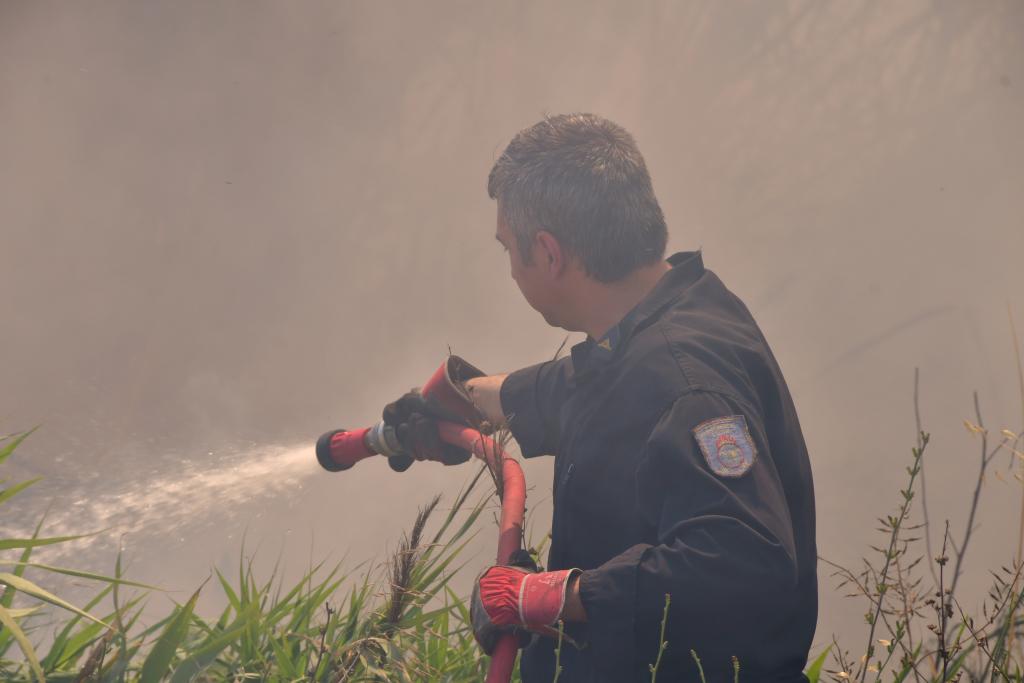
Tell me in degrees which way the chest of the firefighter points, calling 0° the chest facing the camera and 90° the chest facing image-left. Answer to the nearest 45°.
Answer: approximately 90°

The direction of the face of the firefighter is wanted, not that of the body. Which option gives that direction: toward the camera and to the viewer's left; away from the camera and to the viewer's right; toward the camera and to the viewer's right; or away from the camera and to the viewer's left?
away from the camera and to the viewer's left
